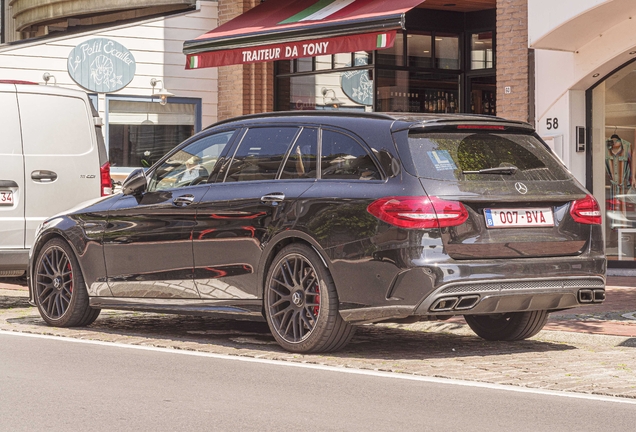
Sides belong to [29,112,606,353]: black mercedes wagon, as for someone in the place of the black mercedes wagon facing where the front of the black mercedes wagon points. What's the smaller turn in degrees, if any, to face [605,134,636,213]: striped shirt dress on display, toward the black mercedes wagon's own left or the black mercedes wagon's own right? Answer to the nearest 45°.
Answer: approximately 90° to the black mercedes wagon's own right

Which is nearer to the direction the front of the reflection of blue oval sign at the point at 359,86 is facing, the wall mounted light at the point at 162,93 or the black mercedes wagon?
the black mercedes wagon

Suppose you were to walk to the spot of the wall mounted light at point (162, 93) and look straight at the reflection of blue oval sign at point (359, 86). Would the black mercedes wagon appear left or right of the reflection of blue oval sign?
right

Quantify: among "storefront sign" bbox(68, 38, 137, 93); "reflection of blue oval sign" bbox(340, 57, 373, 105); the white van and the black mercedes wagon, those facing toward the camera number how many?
2

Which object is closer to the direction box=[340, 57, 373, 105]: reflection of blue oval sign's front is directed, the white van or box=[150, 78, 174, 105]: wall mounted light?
the white van

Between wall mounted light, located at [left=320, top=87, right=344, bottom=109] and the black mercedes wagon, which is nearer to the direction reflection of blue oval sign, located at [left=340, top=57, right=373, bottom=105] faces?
the black mercedes wagon

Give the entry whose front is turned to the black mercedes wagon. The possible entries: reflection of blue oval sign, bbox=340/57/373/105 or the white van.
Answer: the reflection of blue oval sign

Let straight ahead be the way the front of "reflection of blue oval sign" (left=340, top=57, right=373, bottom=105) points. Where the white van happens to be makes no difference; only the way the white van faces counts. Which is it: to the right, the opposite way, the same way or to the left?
the opposite way

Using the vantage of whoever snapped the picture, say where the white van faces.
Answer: facing away from the viewer

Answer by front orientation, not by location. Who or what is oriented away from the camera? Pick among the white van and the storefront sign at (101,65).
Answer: the white van
